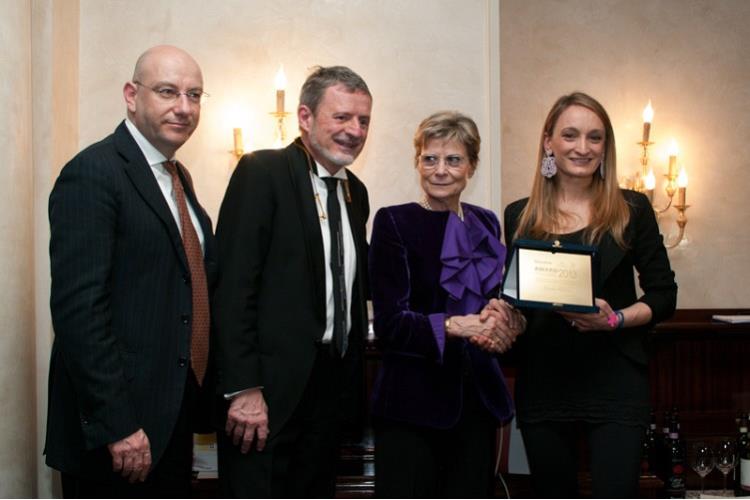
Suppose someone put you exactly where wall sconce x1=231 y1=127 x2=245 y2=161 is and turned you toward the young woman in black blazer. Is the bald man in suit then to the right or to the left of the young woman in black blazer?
right

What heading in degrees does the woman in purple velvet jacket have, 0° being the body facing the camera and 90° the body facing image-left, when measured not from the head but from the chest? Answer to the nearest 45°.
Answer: approximately 315°

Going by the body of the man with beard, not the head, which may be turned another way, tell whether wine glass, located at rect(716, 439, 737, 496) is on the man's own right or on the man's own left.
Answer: on the man's own left

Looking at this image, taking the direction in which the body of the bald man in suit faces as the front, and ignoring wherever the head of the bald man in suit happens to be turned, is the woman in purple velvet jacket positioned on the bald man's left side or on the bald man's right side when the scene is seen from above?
on the bald man's left side

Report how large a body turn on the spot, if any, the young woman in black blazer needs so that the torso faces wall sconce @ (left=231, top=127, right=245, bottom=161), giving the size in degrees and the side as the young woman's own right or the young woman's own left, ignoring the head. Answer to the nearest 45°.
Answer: approximately 135° to the young woman's own right

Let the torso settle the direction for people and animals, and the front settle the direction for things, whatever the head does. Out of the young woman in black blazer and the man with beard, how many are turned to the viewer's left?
0

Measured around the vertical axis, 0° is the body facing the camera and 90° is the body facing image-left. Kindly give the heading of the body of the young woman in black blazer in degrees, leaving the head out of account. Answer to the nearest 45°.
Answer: approximately 0°

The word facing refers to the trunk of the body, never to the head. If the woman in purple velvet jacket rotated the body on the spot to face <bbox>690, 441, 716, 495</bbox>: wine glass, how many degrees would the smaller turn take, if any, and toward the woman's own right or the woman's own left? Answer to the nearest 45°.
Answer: approximately 90° to the woman's own left

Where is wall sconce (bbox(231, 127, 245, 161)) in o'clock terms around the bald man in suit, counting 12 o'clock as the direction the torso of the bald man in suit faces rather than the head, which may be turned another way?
The wall sconce is roughly at 8 o'clock from the bald man in suit.

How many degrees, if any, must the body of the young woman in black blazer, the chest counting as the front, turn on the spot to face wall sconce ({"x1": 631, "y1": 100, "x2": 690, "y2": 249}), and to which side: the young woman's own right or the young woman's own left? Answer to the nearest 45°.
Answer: approximately 180°

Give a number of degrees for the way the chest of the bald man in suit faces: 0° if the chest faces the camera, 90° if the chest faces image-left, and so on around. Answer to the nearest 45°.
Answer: approximately 315°
